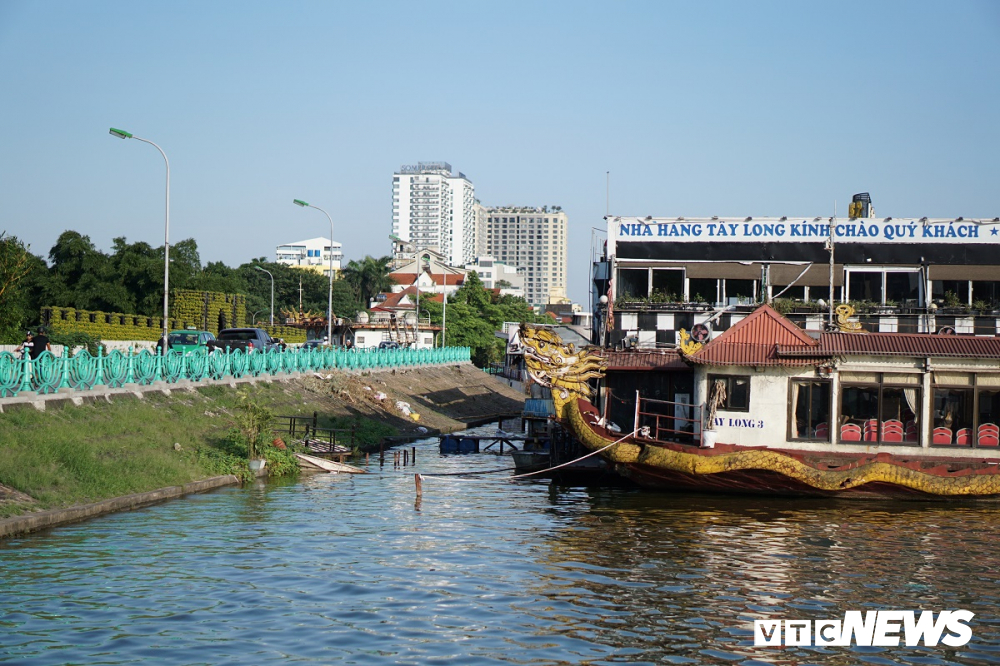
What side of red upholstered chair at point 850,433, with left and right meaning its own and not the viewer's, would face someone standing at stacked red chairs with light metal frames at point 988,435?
right

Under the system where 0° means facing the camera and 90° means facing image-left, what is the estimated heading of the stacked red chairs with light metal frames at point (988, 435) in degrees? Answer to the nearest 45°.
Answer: approximately 180°

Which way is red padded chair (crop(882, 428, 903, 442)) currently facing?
away from the camera

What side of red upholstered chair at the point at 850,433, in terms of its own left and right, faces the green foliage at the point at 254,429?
left

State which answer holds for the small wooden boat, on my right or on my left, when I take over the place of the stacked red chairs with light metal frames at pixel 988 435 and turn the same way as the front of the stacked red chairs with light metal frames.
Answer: on my left

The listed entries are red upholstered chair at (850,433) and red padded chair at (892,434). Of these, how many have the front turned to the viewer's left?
0

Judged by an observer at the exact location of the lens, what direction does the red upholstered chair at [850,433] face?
facing away from the viewer

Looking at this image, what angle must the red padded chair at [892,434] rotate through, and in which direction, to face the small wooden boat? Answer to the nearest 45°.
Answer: approximately 90° to its left

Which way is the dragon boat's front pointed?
to the viewer's left

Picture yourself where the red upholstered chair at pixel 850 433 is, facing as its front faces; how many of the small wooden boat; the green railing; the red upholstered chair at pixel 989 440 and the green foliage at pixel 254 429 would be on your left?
3

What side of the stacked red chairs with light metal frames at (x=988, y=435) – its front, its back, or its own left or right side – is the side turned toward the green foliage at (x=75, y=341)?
left
